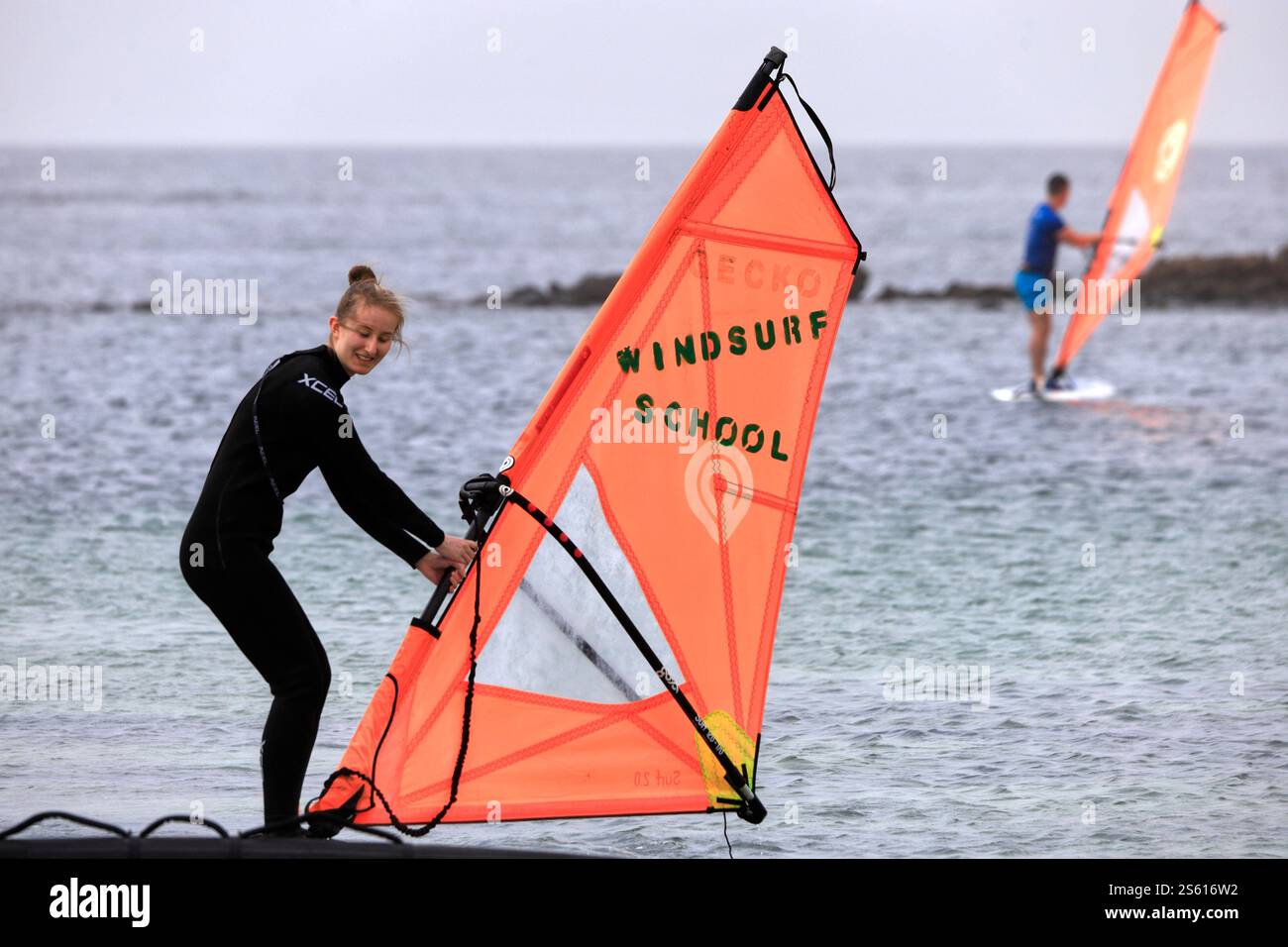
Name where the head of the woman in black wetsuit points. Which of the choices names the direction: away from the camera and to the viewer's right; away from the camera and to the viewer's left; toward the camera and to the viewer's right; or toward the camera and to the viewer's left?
toward the camera and to the viewer's right

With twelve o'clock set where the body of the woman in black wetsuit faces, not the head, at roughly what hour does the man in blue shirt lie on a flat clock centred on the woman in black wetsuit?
The man in blue shirt is roughly at 10 o'clock from the woman in black wetsuit.

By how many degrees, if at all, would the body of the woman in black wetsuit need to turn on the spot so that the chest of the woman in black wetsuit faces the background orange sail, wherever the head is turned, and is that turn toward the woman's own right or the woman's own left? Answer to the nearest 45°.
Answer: approximately 45° to the woman's own left

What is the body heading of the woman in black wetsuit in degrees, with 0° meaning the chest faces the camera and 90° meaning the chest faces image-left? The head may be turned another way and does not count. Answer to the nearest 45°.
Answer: approximately 270°
